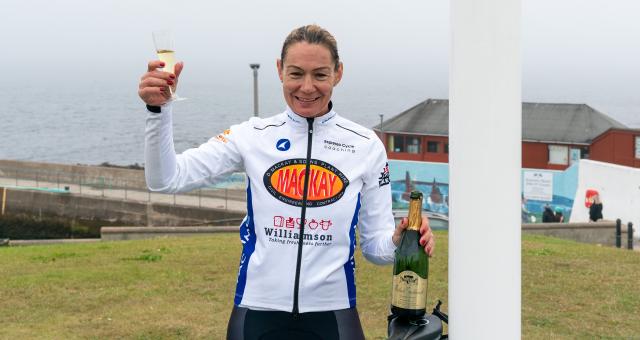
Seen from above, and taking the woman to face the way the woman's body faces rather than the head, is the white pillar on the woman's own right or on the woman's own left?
on the woman's own left

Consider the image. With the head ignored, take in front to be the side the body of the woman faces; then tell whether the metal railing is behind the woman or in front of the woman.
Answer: behind

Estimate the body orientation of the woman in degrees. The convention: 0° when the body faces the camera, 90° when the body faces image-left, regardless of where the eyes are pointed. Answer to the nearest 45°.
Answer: approximately 0°

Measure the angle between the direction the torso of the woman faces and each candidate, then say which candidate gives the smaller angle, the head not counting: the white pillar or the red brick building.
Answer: the white pillar

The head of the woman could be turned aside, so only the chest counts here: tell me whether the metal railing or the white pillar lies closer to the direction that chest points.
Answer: the white pillar

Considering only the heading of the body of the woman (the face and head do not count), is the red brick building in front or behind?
behind

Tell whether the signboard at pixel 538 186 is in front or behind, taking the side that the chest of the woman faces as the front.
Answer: behind
